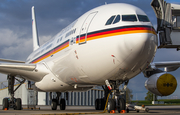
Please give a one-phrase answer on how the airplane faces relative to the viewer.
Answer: facing the viewer and to the right of the viewer
